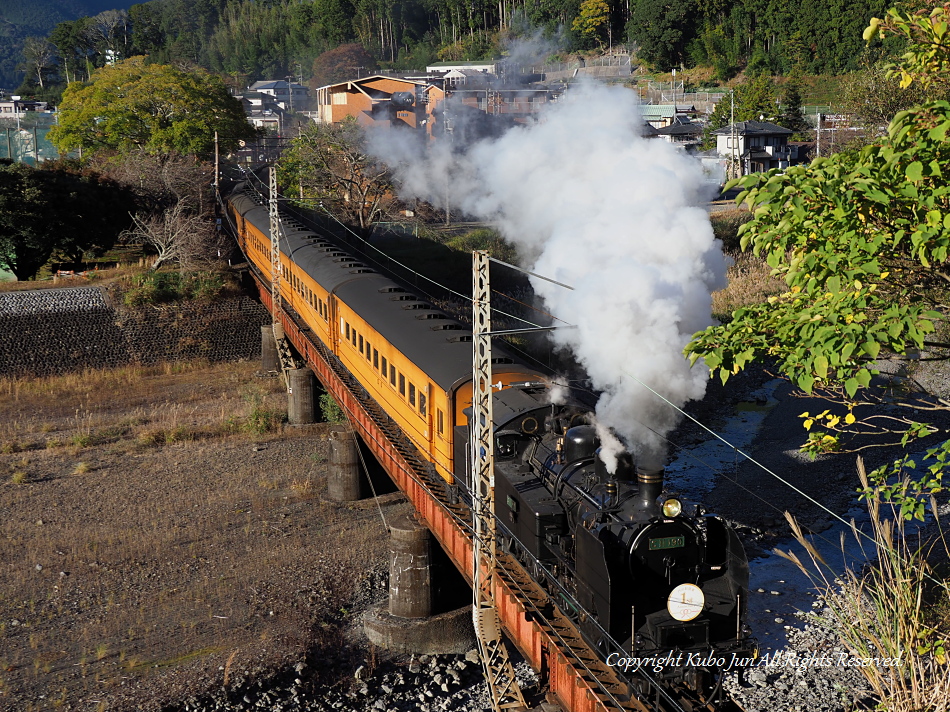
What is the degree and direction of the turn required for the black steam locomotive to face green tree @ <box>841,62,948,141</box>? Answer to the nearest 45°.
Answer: approximately 135° to its left

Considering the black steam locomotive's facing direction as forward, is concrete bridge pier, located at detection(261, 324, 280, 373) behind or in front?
behind

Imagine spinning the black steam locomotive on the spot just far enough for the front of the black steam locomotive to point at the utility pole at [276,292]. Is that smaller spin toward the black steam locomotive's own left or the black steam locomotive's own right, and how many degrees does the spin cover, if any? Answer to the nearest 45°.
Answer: approximately 180°

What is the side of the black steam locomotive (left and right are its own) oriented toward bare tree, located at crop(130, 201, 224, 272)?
back

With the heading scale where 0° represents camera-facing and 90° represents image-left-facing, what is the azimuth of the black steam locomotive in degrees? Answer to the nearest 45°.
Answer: approximately 315°

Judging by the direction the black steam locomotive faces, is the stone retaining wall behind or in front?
behind

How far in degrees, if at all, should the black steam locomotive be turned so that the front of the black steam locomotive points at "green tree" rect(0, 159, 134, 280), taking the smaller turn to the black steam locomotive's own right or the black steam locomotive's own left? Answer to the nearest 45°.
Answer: approximately 180°

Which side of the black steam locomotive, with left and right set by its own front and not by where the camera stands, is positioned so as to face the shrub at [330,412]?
back

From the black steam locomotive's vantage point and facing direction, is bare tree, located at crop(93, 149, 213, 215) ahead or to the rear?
to the rear
